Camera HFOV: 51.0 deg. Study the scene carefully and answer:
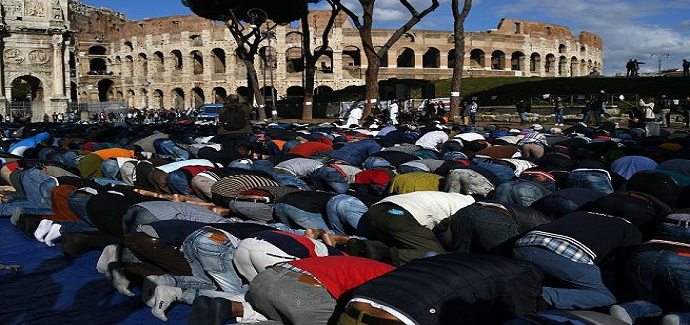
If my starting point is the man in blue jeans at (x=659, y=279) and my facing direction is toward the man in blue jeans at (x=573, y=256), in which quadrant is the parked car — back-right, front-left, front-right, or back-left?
front-right

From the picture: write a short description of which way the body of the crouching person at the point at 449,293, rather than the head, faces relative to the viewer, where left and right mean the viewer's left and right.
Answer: facing away from the viewer and to the right of the viewer

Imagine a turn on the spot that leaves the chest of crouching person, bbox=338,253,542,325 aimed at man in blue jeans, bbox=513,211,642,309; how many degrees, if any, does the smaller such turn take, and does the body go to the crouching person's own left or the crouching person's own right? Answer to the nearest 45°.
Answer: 0° — they already face them

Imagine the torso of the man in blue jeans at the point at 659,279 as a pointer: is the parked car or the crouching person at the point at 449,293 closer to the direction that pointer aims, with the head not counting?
the parked car

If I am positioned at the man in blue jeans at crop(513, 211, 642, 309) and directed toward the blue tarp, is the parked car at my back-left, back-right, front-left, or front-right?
front-right

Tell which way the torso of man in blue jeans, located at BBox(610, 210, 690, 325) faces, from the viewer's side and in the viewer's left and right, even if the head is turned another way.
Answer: facing away from the viewer and to the right of the viewer

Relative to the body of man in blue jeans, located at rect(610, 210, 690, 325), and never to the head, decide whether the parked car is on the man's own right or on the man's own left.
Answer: on the man's own left

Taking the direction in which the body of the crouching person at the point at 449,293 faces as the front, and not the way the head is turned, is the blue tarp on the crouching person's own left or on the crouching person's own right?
on the crouching person's own left

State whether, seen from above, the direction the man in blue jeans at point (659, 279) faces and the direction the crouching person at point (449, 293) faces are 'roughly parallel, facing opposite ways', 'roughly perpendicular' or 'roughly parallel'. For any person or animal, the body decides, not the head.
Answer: roughly parallel

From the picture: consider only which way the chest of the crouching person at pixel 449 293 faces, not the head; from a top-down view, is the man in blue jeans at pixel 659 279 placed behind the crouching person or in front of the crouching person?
in front

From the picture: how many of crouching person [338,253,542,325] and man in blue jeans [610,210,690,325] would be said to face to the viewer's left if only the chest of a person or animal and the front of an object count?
0

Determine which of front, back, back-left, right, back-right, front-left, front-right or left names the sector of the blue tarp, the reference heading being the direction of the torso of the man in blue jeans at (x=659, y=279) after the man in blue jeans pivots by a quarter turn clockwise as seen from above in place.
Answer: back-right
